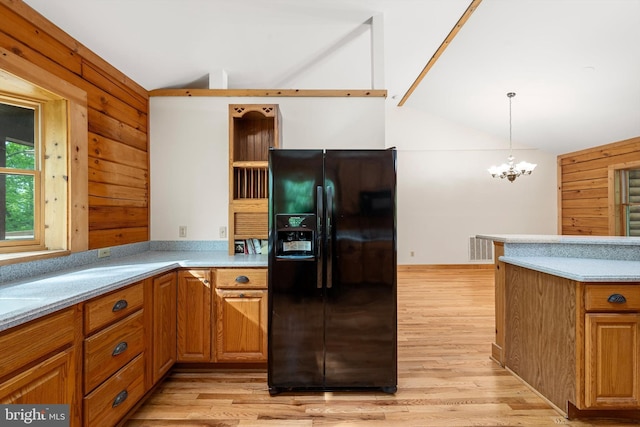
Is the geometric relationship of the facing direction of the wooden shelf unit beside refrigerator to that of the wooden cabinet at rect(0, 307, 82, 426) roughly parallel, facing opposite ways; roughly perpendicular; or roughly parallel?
roughly perpendicular

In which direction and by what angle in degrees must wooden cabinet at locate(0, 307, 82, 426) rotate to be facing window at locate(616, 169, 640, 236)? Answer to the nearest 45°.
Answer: approximately 45° to its left

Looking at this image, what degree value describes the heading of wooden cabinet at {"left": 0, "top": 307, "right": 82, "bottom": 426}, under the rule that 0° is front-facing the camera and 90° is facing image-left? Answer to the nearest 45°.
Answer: approximately 315°

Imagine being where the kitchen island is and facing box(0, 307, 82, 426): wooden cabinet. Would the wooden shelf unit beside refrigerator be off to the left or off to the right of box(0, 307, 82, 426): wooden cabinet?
right

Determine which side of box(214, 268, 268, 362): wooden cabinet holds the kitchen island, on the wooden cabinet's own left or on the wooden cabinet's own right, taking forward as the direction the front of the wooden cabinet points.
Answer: on the wooden cabinet's own left

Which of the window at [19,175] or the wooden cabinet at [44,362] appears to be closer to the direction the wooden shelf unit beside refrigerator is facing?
the wooden cabinet

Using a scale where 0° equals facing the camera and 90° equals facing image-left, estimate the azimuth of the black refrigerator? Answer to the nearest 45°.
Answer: approximately 0°

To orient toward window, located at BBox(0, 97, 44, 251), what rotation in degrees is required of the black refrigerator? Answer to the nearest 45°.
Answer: approximately 90° to its right

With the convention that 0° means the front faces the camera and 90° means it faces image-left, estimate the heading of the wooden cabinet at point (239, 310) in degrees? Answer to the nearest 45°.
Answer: approximately 0°

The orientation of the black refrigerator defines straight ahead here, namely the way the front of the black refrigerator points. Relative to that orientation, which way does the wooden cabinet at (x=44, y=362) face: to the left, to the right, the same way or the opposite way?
to the left

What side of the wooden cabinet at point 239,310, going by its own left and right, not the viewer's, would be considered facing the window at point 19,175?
right
